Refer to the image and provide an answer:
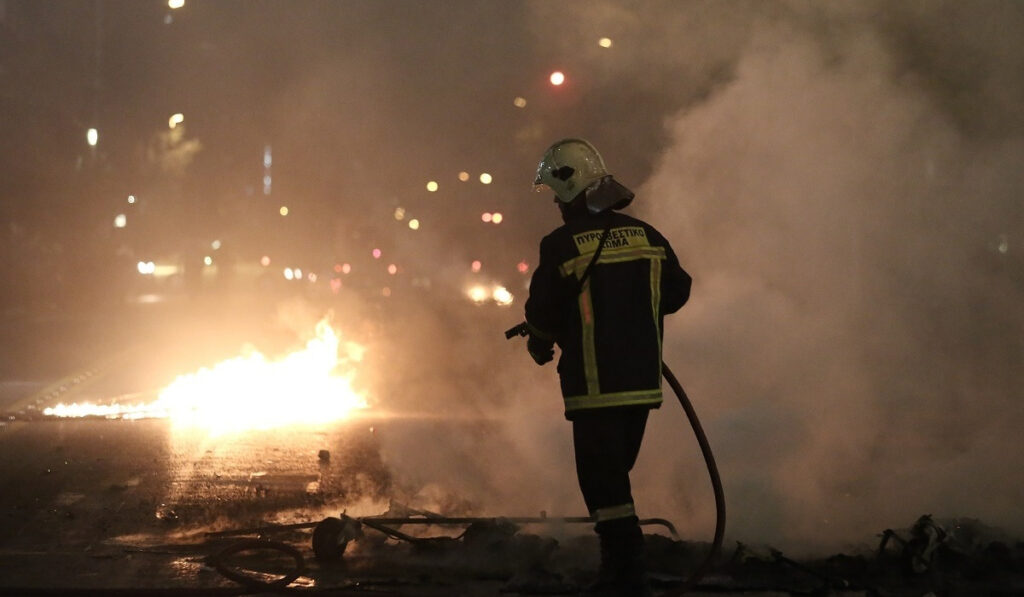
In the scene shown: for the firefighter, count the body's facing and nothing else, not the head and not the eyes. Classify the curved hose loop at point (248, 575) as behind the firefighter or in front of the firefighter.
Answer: in front

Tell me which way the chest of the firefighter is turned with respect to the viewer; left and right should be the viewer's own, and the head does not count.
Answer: facing away from the viewer and to the left of the viewer
